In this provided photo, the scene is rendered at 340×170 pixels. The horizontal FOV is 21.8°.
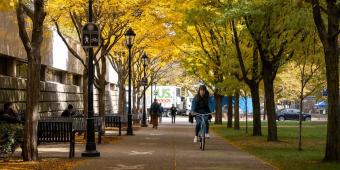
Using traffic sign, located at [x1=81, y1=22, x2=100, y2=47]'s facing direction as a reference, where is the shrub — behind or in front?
behind

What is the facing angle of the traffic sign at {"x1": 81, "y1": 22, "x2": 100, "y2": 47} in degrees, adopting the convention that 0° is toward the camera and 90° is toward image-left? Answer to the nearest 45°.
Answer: approximately 0°

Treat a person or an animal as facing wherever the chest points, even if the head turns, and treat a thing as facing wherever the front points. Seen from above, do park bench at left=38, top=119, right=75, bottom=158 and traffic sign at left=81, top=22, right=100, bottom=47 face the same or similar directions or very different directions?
very different directions

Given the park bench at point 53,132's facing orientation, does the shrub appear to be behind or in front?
behind

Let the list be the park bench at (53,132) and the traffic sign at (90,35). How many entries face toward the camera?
1
